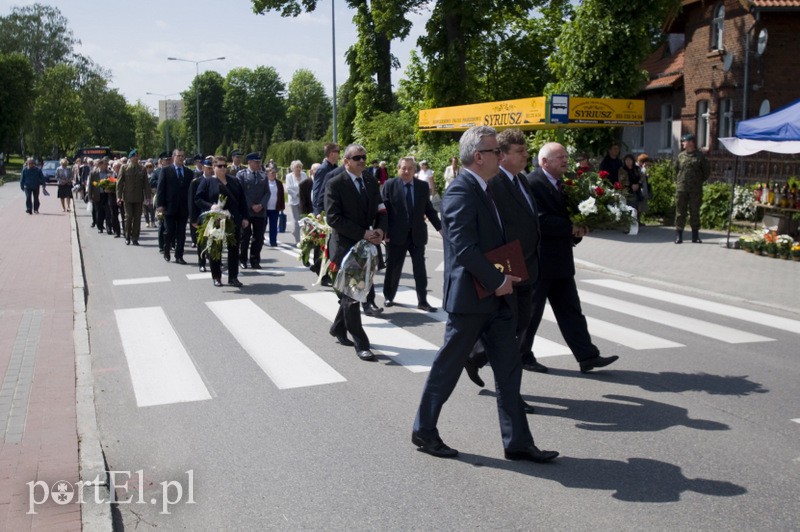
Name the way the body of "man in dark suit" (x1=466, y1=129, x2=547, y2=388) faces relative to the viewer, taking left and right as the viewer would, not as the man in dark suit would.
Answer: facing the viewer and to the right of the viewer

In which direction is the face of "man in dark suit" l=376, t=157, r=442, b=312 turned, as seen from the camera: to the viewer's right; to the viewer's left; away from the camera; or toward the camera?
toward the camera

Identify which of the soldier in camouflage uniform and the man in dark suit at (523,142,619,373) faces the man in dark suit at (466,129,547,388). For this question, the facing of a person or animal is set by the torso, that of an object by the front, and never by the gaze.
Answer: the soldier in camouflage uniform

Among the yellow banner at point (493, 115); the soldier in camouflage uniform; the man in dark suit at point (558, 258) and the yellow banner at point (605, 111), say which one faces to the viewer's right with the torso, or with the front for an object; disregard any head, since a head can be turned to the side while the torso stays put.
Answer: the man in dark suit

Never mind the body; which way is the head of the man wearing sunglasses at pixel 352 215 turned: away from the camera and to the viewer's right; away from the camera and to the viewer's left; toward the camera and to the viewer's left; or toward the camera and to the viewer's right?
toward the camera and to the viewer's right

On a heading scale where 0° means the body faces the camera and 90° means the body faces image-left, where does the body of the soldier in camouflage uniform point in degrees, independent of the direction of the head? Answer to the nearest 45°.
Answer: approximately 0°

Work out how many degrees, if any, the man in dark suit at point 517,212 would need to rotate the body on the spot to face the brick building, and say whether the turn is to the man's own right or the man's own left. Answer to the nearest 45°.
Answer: approximately 135° to the man's own left

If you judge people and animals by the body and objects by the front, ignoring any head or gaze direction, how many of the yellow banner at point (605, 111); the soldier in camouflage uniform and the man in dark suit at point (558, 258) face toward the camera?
2

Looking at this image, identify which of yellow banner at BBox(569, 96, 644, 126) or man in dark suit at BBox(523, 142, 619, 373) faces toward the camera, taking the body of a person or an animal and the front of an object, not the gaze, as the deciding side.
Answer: the yellow banner

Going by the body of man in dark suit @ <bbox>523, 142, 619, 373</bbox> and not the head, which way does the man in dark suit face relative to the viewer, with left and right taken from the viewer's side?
facing to the right of the viewer
